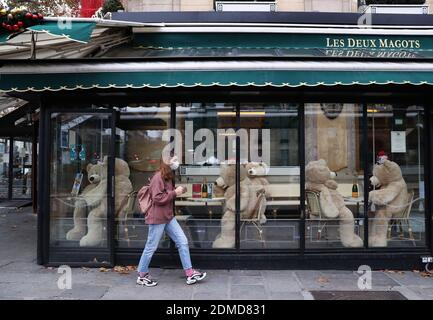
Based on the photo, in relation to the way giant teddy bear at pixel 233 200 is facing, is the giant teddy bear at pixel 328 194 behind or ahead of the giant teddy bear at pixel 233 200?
behind

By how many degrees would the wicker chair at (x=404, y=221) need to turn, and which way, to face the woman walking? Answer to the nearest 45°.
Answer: approximately 45° to its left

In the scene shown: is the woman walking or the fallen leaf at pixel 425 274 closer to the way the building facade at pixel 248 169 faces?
the woman walking

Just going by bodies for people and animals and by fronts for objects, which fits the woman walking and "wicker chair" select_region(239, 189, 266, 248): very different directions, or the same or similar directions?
very different directions

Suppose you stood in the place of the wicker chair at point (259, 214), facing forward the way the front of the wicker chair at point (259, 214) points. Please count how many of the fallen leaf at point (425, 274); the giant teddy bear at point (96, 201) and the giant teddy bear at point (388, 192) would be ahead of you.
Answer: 1

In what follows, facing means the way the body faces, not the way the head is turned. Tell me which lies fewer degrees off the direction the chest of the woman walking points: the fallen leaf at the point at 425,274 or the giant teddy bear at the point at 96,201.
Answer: the fallen leaf

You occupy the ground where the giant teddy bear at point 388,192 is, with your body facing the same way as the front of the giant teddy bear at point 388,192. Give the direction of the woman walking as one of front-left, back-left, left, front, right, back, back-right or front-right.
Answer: front-left

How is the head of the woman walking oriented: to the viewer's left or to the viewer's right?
to the viewer's right

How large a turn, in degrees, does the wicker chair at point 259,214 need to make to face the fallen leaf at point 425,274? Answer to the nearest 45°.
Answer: approximately 180°

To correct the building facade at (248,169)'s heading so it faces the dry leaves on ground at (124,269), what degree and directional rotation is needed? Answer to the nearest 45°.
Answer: approximately 90° to its right

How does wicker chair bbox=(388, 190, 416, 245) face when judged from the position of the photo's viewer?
facing to the left of the viewer

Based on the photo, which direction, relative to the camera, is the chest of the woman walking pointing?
to the viewer's right

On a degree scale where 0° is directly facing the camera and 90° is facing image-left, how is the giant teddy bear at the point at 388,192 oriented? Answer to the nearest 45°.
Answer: approximately 90°
